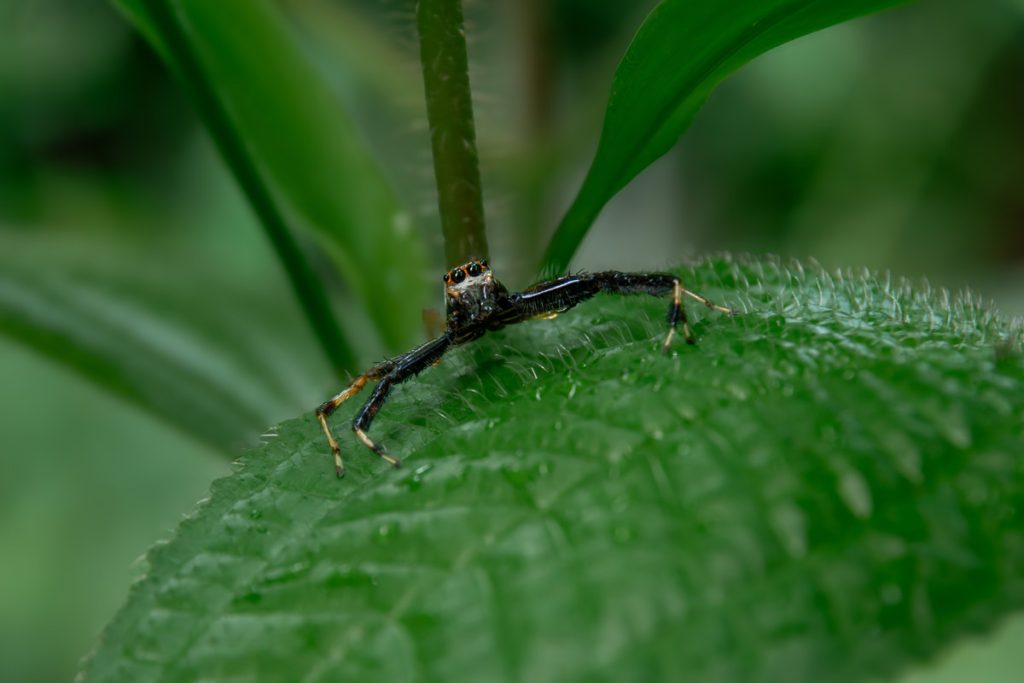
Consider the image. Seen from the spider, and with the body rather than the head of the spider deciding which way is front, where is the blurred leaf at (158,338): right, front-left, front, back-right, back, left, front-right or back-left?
back-right

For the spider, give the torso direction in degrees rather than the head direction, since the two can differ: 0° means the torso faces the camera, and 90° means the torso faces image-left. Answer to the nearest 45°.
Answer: approximately 0°
